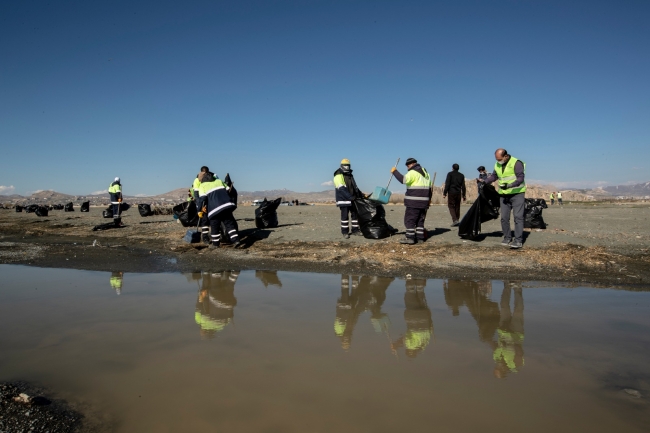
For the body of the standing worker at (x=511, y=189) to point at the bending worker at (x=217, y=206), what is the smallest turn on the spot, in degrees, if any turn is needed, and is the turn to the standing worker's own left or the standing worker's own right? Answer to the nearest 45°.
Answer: approximately 45° to the standing worker's own right

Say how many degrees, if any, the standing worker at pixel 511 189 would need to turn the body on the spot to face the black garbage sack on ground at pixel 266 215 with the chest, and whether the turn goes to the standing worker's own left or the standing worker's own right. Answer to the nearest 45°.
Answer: approximately 45° to the standing worker's own right

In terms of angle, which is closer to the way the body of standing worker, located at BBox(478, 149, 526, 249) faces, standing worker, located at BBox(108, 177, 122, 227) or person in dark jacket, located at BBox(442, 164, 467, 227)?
the standing worker

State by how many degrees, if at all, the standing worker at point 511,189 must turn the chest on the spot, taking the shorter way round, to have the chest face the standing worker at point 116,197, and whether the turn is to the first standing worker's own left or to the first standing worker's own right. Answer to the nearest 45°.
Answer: approximately 45° to the first standing worker's own right

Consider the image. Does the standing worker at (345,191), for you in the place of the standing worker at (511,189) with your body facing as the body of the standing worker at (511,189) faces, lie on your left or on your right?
on your right

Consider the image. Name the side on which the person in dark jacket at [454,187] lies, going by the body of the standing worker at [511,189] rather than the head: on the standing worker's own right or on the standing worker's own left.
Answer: on the standing worker's own right

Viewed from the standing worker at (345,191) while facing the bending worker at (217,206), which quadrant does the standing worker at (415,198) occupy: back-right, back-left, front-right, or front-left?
back-left
